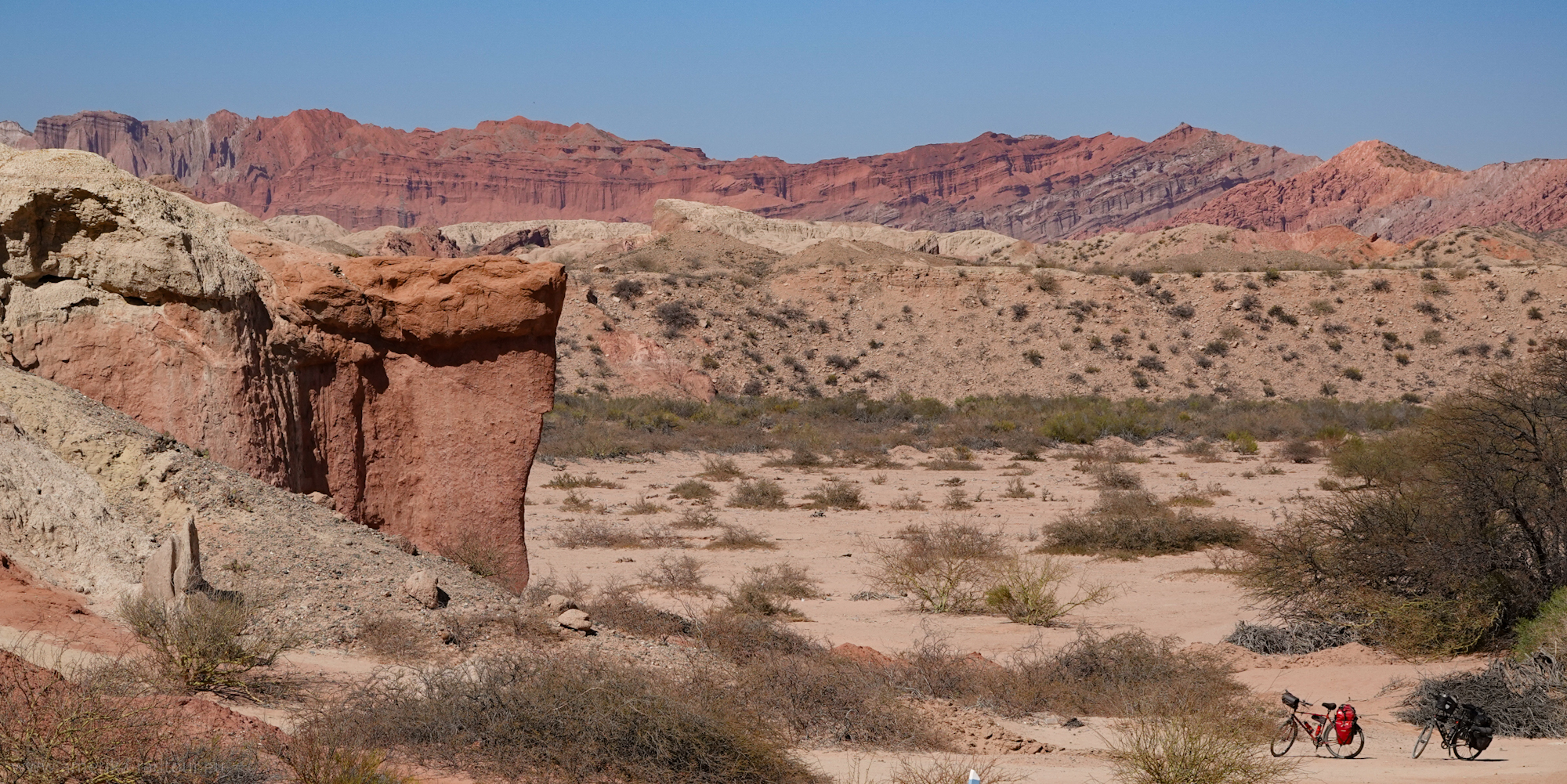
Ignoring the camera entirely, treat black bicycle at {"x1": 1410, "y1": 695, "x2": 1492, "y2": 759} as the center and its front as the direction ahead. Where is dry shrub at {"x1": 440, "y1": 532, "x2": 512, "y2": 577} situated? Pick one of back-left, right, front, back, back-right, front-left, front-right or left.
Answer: front

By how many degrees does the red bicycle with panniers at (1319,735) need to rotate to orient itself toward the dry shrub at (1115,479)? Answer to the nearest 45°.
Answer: approximately 90° to its right

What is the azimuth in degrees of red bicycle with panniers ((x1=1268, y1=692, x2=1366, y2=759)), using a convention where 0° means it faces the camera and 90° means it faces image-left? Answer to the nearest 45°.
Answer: approximately 90°

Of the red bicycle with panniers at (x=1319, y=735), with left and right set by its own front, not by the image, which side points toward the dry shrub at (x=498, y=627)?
front

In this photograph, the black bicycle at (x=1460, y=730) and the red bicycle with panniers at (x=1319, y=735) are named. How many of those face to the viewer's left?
2

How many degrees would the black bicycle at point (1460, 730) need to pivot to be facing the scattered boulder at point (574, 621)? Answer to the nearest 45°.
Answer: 0° — it already faces it

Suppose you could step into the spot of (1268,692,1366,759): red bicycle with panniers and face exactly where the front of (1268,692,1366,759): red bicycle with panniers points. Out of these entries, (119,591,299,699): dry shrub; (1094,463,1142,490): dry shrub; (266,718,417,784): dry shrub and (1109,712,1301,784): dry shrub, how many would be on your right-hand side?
1

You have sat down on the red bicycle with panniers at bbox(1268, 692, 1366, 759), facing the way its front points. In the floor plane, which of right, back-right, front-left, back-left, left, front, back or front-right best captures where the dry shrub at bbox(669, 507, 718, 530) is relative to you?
front-right

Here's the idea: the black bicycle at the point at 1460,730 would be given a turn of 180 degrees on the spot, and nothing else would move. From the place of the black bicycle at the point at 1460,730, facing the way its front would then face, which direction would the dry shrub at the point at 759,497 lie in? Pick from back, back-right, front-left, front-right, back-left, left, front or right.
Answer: back-left

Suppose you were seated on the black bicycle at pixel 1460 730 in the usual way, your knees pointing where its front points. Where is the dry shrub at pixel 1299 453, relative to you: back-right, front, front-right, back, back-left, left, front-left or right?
right

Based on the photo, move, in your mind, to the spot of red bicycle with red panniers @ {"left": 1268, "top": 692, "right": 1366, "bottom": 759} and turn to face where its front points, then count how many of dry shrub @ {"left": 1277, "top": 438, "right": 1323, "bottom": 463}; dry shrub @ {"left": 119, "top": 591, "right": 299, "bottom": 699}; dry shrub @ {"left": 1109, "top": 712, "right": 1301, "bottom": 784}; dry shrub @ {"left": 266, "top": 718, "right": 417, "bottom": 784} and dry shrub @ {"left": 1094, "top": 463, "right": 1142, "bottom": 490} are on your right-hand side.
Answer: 2

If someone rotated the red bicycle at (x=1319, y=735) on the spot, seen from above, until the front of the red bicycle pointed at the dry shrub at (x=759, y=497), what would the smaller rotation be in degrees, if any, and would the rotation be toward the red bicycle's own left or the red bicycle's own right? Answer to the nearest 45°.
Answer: approximately 45° to the red bicycle's own right

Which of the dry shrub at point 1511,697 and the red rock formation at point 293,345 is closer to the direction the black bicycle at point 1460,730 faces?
the red rock formation

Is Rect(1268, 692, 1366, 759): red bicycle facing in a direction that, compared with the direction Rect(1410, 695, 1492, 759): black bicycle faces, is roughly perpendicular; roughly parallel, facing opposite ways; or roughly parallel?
roughly parallel

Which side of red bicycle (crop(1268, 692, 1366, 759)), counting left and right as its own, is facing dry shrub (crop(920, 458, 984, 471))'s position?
right

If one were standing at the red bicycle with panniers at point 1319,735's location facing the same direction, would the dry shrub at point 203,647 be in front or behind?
in front

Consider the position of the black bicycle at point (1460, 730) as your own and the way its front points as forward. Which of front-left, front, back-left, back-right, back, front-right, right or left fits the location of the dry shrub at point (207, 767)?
front-left

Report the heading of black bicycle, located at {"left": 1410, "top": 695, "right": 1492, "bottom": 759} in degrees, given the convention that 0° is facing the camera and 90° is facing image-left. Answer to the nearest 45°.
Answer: approximately 90°
